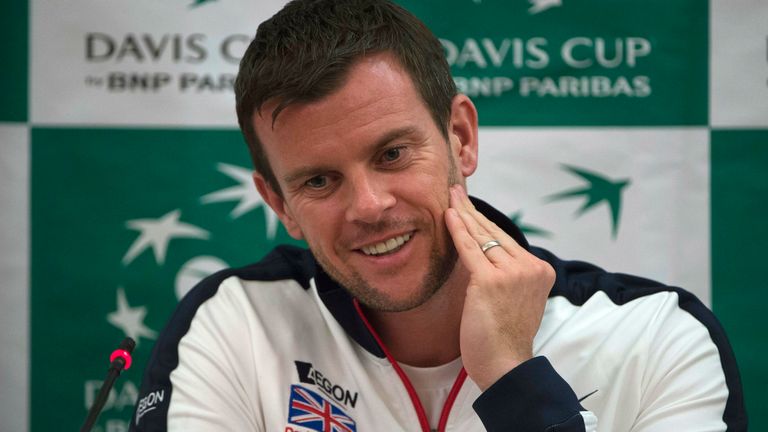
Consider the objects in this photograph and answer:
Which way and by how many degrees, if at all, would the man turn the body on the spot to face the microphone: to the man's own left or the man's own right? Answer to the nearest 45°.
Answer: approximately 45° to the man's own right

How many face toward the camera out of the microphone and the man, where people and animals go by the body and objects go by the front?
1

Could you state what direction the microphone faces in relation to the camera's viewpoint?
facing away from the viewer and to the right of the viewer

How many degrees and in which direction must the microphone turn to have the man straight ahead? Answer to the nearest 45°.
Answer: approximately 45° to its right

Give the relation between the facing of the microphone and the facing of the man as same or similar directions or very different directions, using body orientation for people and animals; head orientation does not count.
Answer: very different directions
